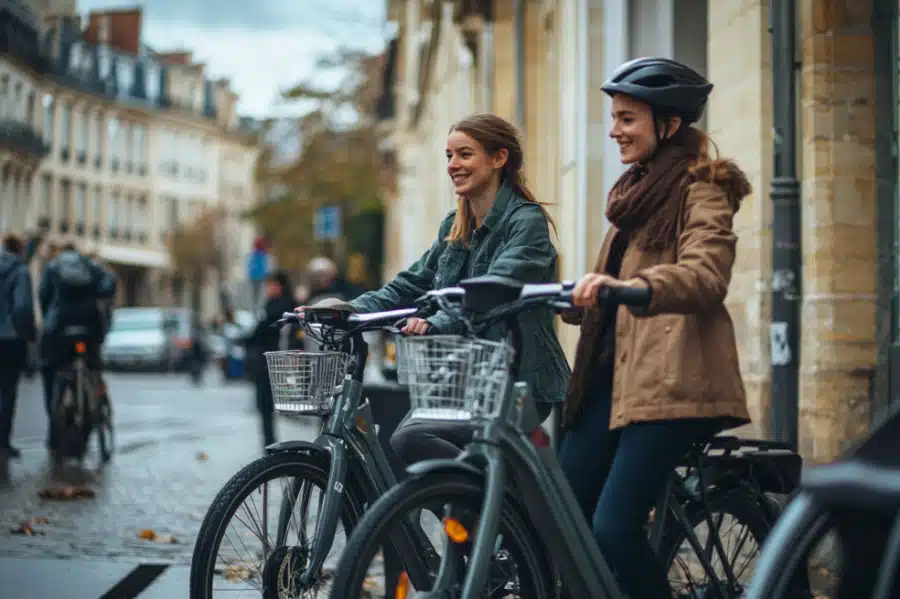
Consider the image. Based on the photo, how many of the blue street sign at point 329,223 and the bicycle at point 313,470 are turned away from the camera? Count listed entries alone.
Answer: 0

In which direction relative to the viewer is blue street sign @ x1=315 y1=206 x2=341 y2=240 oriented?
toward the camera

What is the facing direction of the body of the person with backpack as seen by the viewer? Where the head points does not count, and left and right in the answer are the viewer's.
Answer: facing away from the viewer

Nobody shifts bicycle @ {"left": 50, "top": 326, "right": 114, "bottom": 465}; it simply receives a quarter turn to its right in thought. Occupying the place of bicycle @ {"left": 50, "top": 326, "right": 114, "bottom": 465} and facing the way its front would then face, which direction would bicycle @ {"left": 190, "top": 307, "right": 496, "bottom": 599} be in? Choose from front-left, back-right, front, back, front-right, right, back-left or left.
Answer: right

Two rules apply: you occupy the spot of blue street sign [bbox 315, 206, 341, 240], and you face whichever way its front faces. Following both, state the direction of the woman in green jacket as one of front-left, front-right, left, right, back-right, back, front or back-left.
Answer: front

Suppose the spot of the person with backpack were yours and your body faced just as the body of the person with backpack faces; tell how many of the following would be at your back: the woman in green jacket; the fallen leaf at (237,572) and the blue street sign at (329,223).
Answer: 2

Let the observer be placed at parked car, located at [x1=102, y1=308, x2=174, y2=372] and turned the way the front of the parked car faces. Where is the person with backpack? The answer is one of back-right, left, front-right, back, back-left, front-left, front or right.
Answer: front

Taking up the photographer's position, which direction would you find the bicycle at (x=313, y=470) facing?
facing the viewer and to the left of the viewer

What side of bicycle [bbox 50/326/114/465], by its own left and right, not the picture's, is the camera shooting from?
back

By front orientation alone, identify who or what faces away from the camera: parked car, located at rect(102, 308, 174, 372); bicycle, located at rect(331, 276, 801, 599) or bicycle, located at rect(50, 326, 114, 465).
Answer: bicycle, located at rect(50, 326, 114, 465)

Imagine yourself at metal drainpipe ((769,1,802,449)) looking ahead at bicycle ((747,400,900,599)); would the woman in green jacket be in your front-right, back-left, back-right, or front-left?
front-right

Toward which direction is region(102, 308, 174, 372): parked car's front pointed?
toward the camera

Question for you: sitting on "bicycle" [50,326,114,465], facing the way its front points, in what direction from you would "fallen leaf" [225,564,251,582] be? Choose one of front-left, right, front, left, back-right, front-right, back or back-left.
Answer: back

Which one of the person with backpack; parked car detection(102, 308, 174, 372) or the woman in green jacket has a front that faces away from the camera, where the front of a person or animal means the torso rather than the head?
the person with backpack

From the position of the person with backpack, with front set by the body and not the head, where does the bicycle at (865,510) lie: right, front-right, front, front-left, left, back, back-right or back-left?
back

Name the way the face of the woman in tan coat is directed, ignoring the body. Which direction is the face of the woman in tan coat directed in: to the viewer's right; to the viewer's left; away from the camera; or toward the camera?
to the viewer's left
